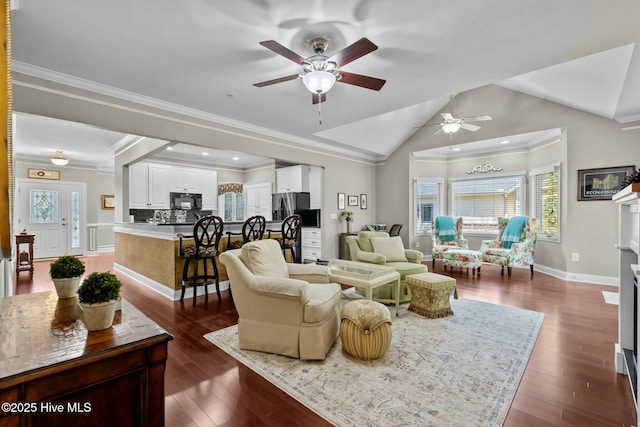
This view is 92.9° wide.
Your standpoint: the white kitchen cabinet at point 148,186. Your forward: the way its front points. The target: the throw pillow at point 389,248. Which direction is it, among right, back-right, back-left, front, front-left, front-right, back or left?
front-left

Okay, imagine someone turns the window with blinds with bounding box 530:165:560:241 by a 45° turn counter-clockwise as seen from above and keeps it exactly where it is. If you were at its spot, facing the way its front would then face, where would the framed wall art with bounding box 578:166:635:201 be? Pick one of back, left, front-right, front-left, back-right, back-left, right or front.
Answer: front-left

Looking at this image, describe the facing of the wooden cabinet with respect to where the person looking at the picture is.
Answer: facing the viewer and to the right of the viewer

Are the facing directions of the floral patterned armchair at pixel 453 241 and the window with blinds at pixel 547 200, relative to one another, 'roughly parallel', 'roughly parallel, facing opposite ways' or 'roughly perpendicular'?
roughly perpendicular

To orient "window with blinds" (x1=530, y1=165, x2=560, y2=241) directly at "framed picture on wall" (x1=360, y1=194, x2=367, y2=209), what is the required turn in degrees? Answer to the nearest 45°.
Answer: approximately 45° to its right

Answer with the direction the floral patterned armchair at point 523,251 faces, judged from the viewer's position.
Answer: facing the viewer and to the left of the viewer

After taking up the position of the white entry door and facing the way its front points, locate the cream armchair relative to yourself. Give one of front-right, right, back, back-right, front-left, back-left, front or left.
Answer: front

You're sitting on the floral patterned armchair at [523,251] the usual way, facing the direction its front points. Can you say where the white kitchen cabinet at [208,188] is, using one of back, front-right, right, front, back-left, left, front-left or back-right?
front-right

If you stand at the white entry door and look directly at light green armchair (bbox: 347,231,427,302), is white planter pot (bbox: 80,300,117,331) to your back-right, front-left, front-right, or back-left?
front-right

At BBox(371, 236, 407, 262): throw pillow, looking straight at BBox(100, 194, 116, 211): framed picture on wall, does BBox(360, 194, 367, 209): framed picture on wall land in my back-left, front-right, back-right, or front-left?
front-right

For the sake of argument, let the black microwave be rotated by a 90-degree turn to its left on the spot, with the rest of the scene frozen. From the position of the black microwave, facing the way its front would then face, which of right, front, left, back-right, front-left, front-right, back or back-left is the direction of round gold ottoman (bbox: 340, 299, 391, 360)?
right

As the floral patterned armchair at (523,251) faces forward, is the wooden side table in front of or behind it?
in front

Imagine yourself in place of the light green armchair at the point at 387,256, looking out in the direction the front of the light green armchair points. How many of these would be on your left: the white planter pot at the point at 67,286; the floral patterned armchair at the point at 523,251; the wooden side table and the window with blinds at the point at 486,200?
2

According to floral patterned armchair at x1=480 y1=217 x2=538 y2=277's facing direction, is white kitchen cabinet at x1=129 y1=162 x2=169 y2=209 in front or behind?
in front

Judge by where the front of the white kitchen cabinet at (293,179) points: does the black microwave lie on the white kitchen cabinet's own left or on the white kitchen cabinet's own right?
on the white kitchen cabinet's own right

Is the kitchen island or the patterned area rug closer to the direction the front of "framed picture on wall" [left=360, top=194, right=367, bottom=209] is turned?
the patterned area rug

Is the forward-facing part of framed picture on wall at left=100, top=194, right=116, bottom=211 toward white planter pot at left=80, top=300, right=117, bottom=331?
yes

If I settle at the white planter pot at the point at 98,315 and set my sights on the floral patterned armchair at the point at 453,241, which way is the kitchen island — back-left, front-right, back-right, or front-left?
front-left

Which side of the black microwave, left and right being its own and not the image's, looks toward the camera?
front

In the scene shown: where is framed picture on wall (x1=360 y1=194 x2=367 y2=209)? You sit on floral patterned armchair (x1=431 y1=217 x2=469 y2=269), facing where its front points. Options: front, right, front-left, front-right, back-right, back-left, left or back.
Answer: back-right

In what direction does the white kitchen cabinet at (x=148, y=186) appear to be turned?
toward the camera
